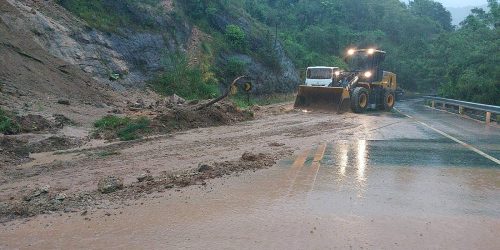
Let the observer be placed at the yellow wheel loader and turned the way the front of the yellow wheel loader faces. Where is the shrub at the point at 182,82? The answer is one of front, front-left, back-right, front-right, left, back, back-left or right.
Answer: front-right

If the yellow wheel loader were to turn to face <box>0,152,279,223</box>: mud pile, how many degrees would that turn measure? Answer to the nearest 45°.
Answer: approximately 45° to its left

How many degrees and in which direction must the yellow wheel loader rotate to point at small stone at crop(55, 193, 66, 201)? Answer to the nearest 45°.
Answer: approximately 45° to its left

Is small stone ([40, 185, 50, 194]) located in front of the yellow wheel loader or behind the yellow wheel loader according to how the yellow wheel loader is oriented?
in front

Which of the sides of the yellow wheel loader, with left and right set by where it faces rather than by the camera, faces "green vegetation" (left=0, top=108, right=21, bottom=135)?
front

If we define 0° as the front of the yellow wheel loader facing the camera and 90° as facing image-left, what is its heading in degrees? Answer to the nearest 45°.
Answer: approximately 45°

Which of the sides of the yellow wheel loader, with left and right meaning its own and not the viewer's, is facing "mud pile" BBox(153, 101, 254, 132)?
front

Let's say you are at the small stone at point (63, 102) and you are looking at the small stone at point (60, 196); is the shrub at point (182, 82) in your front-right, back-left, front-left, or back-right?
back-left

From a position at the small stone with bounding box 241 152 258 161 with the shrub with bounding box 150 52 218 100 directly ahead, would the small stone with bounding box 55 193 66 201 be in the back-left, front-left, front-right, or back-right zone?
back-left

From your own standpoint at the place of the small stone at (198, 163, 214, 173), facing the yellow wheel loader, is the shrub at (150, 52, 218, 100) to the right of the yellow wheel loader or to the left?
left

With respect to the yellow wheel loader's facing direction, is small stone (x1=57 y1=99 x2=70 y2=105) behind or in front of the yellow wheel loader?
in front

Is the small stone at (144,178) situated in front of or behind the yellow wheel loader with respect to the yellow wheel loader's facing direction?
in front

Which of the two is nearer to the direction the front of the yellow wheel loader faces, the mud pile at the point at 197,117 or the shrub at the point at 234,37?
the mud pile
